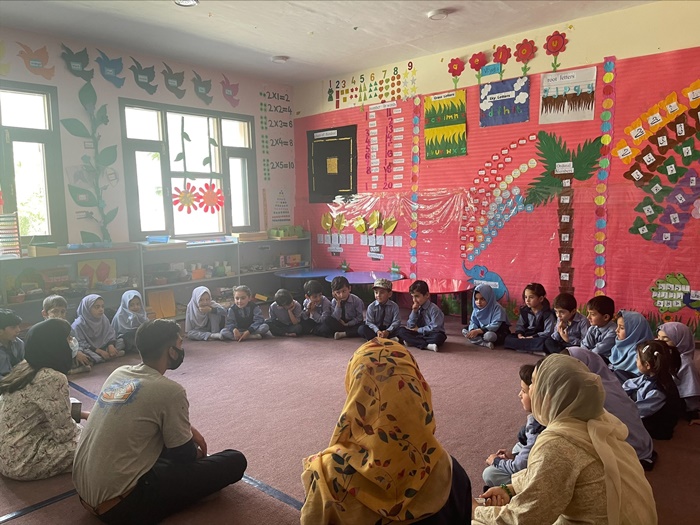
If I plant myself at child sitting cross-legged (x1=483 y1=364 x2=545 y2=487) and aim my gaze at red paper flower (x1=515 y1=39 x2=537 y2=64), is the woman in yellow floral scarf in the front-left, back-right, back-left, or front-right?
back-left

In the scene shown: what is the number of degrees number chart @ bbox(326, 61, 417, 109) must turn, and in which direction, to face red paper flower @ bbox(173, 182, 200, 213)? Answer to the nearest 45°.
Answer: approximately 45° to its right

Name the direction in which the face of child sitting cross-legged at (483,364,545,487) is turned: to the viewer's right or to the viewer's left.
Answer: to the viewer's left

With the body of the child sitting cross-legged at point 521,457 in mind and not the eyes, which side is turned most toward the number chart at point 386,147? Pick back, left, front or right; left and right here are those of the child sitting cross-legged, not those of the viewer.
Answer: right

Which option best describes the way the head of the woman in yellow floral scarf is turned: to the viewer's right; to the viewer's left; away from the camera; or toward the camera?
away from the camera

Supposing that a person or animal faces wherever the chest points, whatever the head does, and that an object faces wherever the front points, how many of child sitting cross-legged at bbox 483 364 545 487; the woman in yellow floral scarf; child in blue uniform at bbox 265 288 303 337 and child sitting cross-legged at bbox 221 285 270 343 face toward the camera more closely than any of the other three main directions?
2

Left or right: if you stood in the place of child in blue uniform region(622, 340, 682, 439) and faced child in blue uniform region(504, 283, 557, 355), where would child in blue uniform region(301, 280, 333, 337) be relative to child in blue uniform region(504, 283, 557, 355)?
left

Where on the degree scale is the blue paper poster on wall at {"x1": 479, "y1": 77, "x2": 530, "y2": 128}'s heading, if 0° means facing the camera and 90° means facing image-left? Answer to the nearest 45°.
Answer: approximately 45°
